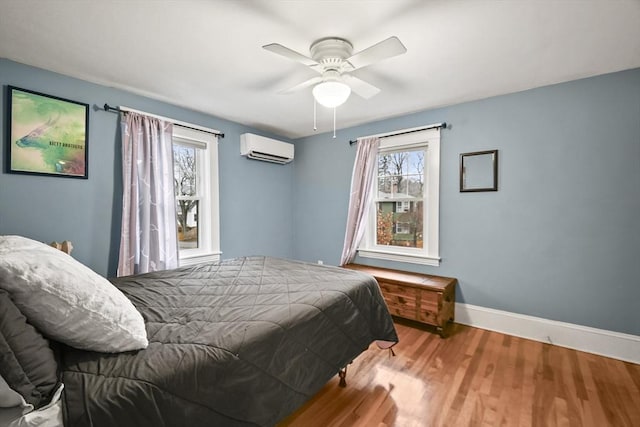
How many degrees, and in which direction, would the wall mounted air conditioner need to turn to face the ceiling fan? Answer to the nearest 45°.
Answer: approximately 45° to its right

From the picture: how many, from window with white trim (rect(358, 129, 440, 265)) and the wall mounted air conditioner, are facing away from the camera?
0

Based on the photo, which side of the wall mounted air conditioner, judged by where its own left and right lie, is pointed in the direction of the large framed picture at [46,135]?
right

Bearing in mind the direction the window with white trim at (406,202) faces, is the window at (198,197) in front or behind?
in front

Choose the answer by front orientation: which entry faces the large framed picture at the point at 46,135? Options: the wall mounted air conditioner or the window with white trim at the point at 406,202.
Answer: the window with white trim

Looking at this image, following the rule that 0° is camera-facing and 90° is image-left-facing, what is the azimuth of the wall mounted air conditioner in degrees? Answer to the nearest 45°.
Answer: approximately 315°

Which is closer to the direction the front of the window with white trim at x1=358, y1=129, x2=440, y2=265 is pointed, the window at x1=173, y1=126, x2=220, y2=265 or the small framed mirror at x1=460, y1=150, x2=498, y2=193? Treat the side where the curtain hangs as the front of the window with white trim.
the window

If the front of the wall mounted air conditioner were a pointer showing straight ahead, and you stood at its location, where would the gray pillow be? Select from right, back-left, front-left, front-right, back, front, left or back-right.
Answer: front-right

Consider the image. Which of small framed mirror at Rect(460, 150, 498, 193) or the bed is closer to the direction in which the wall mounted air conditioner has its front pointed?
the small framed mirror

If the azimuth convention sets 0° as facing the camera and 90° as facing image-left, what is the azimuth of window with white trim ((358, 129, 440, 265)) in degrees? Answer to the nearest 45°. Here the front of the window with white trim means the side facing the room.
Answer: approximately 45°

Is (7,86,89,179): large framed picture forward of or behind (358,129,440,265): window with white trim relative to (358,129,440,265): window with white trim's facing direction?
forward

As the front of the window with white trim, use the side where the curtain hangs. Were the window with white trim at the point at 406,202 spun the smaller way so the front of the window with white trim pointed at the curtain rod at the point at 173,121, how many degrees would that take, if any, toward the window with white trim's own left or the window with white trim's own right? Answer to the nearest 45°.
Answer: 0° — it already faces it

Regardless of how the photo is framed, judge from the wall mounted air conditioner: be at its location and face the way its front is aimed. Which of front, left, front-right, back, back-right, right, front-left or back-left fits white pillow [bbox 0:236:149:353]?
front-right

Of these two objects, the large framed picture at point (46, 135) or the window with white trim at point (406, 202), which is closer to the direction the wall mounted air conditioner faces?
the window with white trim
